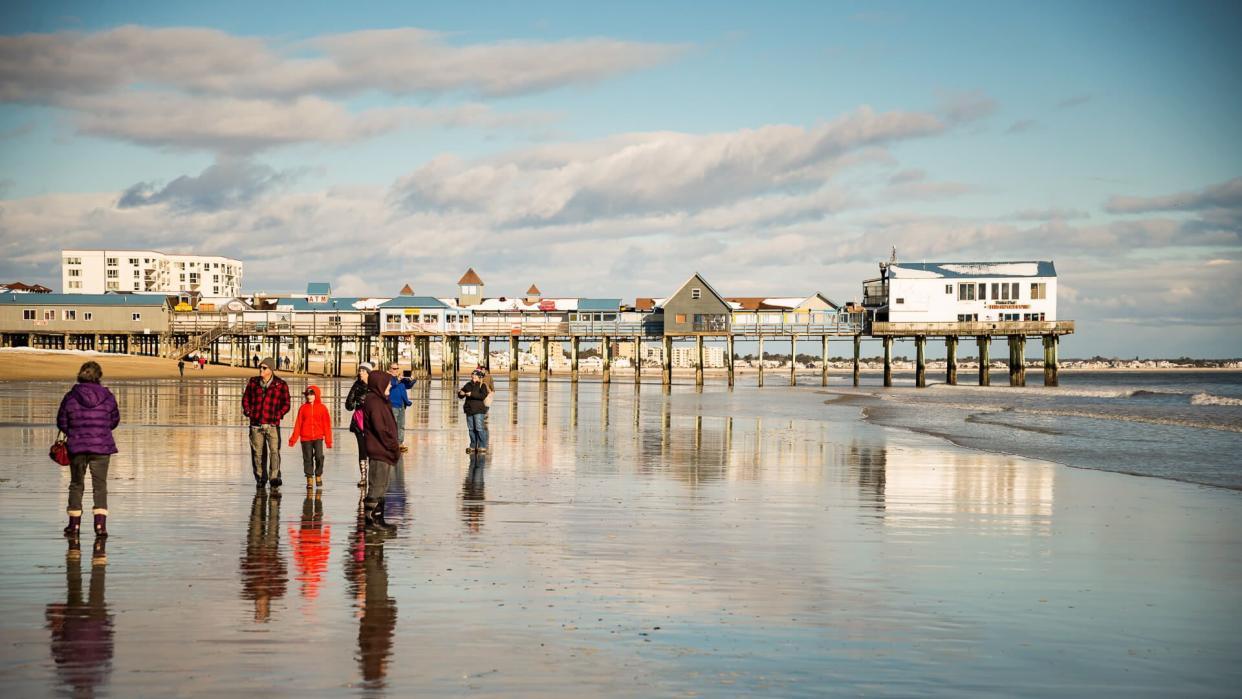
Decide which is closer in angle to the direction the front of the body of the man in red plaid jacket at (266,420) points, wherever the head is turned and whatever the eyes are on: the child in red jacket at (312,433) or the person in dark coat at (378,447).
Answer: the person in dark coat

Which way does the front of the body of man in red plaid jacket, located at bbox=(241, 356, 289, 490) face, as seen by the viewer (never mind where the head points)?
toward the camera

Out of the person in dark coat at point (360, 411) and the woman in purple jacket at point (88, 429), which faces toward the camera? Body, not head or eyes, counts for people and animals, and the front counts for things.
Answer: the person in dark coat

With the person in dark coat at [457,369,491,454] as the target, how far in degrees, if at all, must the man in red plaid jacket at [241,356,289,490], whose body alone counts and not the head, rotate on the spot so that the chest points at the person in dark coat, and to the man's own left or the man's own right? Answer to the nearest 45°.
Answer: approximately 135° to the man's own left

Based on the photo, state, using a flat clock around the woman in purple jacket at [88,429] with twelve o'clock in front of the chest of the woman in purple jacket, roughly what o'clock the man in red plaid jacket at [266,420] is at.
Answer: The man in red plaid jacket is roughly at 1 o'clock from the woman in purple jacket.

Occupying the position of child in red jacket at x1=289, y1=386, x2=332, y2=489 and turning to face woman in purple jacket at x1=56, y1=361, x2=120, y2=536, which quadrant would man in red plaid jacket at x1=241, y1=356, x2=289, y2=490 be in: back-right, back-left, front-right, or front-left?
front-right

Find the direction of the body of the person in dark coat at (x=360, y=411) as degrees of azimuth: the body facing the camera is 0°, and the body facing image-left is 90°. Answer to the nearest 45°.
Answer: approximately 0°

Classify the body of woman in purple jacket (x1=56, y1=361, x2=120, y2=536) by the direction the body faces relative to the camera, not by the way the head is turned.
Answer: away from the camera
